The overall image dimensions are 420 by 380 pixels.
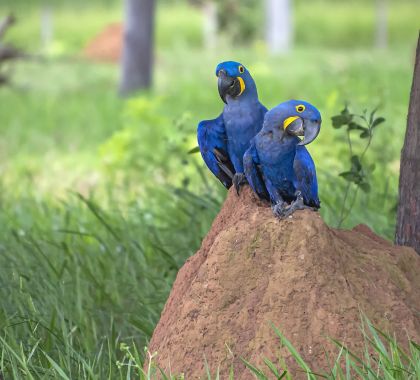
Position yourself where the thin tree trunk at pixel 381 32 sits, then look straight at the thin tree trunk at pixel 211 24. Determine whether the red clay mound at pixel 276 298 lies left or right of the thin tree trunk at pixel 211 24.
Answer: left

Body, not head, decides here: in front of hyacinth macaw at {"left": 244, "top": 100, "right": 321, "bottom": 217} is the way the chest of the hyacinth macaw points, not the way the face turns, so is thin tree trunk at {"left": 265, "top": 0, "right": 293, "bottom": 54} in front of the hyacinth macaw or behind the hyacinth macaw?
behind

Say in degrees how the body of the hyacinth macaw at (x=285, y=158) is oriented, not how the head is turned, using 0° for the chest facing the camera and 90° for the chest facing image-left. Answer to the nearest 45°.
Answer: approximately 0°

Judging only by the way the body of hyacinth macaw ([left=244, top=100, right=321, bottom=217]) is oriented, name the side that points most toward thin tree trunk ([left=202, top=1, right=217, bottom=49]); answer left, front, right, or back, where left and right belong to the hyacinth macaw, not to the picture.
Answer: back

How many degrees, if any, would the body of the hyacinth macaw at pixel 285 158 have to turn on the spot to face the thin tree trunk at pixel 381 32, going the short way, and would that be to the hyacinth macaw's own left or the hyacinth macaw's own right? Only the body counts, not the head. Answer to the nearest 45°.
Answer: approximately 180°

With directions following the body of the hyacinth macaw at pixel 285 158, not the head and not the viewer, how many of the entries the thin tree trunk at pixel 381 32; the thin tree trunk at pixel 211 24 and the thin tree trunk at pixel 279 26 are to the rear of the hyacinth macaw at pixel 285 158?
3

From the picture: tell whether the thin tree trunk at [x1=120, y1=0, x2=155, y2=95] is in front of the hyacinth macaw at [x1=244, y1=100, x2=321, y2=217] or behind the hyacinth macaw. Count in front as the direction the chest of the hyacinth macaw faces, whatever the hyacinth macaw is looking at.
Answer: behind

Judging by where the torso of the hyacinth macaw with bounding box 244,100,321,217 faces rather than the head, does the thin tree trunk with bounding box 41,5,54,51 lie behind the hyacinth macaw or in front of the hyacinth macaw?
behind
